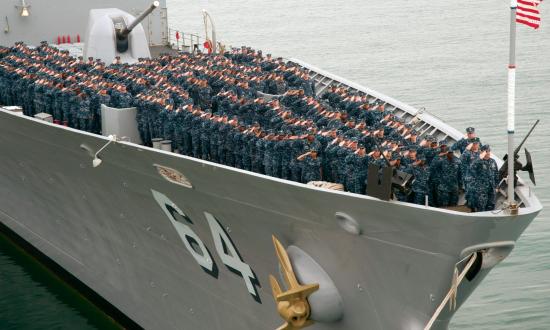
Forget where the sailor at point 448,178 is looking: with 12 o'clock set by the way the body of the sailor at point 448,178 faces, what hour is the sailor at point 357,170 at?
the sailor at point 357,170 is roughly at 3 o'clock from the sailor at point 448,178.

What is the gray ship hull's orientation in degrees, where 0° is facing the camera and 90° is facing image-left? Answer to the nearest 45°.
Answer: approximately 315°

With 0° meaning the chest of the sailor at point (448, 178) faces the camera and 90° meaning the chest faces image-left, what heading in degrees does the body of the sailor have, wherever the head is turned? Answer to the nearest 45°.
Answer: approximately 0°

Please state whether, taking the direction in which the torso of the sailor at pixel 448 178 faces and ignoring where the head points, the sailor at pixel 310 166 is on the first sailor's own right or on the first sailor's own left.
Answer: on the first sailor's own right
